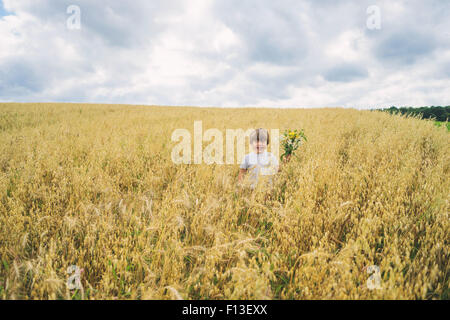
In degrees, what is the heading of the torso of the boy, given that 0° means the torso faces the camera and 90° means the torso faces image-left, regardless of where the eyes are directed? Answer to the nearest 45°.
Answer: approximately 0°
